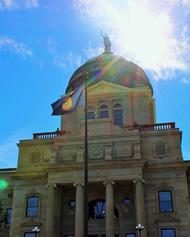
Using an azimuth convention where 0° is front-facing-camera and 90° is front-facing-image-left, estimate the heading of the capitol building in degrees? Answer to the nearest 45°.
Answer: approximately 0°

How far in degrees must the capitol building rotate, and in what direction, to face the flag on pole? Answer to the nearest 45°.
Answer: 0° — it already faces it
